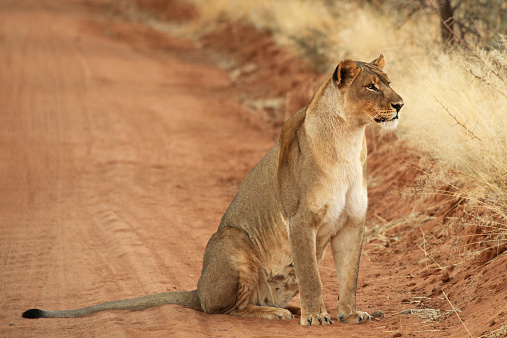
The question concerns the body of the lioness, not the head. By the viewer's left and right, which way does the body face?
facing the viewer and to the right of the viewer
